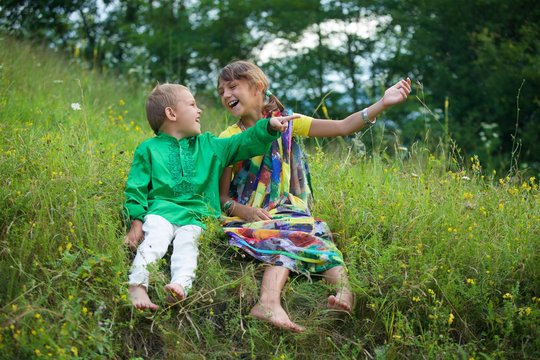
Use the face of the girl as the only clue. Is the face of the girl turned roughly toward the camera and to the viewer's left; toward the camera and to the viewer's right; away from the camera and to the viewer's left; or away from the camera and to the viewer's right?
toward the camera and to the viewer's left

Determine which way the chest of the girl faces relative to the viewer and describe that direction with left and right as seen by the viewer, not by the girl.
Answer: facing the viewer

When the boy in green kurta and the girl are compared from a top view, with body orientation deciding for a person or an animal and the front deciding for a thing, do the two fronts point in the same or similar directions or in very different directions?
same or similar directions

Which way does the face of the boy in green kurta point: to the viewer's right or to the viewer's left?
to the viewer's right

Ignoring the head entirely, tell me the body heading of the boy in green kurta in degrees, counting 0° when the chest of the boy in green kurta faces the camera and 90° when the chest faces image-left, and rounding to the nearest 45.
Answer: approximately 0°
